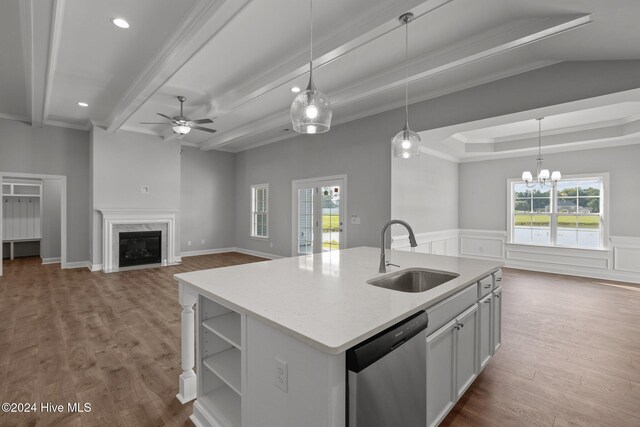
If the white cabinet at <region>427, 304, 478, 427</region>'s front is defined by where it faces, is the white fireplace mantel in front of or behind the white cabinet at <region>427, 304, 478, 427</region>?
behind

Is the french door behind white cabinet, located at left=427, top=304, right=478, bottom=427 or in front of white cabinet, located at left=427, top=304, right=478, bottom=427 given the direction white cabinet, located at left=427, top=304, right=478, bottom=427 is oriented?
behind

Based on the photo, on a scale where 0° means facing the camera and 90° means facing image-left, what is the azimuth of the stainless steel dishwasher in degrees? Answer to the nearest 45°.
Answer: approximately 315°

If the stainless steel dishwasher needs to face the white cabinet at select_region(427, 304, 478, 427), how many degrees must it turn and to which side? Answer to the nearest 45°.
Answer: approximately 90° to its left

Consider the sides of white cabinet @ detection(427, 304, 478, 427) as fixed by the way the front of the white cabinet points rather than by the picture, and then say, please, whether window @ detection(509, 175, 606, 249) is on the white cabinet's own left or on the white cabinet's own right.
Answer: on the white cabinet's own left

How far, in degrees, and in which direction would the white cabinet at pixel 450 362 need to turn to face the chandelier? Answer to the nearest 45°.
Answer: approximately 135° to its left

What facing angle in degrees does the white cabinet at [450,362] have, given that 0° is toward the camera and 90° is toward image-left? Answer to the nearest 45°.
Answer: approximately 315°

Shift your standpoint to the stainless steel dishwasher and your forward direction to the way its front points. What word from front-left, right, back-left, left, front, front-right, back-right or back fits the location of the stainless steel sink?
back-left

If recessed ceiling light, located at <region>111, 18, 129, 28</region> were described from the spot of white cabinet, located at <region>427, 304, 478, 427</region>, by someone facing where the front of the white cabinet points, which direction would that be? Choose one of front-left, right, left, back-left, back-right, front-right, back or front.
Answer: back-right

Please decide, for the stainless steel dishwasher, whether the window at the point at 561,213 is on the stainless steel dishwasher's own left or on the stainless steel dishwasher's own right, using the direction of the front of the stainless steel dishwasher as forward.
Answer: on the stainless steel dishwasher's own left

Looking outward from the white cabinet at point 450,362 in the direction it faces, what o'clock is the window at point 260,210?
The window is roughly at 6 o'clock from the white cabinet.
